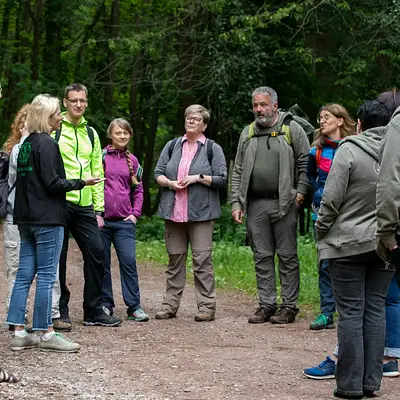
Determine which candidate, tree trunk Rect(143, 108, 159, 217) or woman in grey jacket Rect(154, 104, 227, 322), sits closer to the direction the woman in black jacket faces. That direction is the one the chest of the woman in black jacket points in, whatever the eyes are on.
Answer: the woman in grey jacket

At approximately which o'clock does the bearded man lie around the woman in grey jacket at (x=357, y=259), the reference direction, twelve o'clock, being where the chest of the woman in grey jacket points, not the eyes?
The bearded man is roughly at 1 o'clock from the woman in grey jacket.

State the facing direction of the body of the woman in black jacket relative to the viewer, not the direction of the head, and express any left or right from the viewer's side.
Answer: facing away from the viewer and to the right of the viewer

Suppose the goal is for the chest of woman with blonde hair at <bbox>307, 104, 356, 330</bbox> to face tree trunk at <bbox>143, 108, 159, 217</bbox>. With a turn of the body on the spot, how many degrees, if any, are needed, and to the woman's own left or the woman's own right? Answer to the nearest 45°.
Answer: approximately 135° to the woman's own right

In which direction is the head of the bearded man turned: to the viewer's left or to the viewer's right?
to the viewer's left

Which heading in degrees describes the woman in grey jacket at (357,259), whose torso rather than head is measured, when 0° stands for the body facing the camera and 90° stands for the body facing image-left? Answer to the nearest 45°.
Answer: approximately 135°

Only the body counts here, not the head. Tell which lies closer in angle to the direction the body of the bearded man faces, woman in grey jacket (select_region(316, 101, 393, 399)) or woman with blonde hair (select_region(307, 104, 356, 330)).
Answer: the woman in grey jacket

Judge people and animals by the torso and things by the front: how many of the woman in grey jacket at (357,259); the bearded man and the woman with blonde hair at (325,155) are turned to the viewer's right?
0

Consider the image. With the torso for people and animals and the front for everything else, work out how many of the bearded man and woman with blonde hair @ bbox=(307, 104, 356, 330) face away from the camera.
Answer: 0

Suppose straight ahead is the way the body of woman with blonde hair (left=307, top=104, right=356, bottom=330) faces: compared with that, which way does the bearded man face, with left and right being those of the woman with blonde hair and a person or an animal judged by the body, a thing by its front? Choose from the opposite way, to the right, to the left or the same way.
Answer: the same way

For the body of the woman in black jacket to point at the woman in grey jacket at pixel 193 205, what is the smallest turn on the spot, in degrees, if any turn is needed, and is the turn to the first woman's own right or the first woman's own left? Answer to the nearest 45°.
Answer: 0° — they already face them

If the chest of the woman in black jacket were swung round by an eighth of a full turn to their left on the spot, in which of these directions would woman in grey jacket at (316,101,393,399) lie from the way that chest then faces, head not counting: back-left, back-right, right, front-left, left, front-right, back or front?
back-right

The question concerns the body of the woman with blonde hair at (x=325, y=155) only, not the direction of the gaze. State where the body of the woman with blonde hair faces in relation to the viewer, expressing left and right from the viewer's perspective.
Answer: facing the viewer and to the left of the viewer

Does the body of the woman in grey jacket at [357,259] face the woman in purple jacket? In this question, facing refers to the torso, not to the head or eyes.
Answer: yes
